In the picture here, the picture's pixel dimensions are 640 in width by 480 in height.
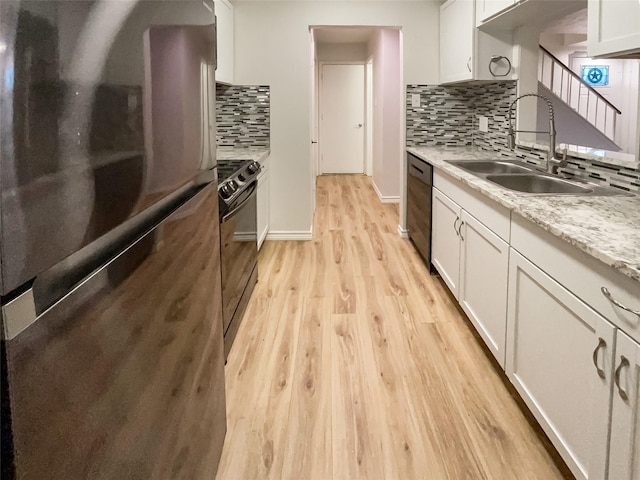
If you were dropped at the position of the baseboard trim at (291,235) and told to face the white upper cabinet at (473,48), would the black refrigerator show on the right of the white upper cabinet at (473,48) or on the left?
right

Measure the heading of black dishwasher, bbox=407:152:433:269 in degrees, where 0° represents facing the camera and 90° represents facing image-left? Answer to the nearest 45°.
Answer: approximately 90°

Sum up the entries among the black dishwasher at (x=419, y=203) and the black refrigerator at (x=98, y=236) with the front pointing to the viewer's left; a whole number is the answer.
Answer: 1

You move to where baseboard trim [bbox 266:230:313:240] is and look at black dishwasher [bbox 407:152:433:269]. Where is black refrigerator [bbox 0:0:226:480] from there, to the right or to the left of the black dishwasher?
right

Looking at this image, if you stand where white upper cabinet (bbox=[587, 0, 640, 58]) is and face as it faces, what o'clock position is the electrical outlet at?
The electrical outlet is roughly at 4 o'clock from the white upper cabinet.

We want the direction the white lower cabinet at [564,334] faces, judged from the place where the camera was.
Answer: facing the viewer and to the left of the viewer

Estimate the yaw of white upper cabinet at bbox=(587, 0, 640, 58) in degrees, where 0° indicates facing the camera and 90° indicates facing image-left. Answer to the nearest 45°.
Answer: approximately 45°

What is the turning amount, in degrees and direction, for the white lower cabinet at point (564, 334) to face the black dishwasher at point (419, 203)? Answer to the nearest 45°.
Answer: approximately 135° to its right
